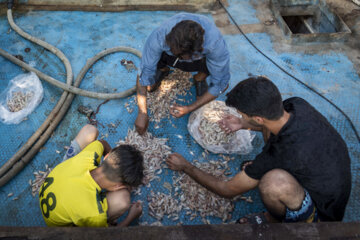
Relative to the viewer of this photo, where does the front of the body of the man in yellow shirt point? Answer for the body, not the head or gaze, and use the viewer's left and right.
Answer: facing away from the viewer and to the right of the viewer

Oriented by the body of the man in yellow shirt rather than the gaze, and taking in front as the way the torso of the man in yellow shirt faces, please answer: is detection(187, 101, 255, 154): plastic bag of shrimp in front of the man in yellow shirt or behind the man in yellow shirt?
in front

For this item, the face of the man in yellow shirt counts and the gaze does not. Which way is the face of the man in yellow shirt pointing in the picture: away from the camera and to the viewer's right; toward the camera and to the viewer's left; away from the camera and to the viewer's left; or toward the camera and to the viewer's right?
away from the camera and to the viewer's right

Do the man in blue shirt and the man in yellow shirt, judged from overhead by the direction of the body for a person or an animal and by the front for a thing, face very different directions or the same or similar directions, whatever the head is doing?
very different directions

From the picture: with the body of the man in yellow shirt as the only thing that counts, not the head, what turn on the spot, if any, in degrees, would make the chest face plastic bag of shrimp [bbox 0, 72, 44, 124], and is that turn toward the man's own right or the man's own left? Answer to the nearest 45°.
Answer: approximately 45° to the man's own left

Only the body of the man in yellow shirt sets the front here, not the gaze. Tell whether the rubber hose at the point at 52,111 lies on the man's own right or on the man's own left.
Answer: on the man's own left

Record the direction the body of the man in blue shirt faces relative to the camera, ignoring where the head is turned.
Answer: toward the camera

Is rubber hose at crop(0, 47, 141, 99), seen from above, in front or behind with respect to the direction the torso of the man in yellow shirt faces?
in front

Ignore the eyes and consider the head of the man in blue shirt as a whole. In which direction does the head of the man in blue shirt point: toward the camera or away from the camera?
toward the camera

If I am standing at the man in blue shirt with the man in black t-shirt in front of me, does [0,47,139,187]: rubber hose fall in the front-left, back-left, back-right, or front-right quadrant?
back-right

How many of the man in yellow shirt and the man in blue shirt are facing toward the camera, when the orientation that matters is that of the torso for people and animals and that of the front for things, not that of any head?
1

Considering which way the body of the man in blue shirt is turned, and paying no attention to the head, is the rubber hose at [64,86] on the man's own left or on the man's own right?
on the man's own right

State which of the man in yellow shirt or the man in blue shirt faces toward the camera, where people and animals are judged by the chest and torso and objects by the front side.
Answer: the man in blue shirt

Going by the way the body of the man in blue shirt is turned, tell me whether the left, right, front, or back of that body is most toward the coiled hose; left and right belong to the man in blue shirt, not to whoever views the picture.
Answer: right

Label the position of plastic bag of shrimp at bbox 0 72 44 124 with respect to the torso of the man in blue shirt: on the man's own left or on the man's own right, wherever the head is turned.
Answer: on the man's own right

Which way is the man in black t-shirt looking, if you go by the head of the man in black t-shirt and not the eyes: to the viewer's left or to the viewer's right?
to the viewer's left
